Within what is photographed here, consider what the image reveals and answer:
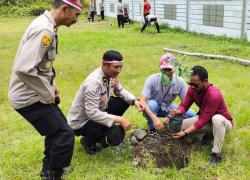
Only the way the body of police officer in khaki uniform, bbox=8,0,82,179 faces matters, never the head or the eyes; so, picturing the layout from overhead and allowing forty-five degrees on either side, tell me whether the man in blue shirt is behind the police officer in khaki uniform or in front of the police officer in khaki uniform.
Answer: in front

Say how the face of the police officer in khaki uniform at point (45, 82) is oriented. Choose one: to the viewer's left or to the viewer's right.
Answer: to the viewer's right

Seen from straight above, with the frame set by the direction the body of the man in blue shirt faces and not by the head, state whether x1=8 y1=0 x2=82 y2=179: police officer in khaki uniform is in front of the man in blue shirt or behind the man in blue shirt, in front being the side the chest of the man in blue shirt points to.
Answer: in front

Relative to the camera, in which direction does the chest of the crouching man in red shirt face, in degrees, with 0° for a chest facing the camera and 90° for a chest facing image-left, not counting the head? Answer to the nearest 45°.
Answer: approximately 45°

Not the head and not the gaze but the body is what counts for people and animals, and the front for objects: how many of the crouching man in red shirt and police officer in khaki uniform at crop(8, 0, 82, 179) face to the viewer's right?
1

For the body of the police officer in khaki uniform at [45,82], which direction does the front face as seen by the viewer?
to the viewer's right

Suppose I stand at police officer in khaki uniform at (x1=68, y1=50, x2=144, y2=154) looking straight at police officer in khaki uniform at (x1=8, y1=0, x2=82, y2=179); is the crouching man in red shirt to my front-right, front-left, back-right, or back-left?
back-left

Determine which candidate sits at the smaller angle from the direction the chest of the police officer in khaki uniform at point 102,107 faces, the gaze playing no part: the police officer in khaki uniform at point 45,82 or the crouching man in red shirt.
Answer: the crouching man in red shirt

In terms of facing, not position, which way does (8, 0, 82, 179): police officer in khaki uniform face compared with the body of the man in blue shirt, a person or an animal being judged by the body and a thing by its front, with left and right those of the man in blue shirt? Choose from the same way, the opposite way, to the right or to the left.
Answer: to the left

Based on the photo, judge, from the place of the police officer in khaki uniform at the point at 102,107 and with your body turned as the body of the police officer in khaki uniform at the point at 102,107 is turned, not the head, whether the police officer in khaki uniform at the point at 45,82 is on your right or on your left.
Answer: on your right

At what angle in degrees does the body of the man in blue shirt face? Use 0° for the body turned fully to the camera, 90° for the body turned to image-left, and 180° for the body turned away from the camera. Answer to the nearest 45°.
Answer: approximately 0°

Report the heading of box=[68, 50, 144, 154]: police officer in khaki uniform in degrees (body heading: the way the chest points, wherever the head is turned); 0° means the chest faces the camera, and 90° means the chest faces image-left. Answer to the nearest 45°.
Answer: approximately 315°
